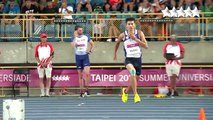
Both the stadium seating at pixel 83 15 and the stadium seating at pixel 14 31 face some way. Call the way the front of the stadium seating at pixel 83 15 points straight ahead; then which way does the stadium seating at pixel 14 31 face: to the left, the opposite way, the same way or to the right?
the same way

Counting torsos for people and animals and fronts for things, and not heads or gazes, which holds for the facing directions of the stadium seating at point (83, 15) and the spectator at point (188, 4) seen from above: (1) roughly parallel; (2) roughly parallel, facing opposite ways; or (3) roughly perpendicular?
roughly parallel

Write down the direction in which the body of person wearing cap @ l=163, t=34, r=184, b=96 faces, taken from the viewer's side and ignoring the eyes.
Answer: toward the camera

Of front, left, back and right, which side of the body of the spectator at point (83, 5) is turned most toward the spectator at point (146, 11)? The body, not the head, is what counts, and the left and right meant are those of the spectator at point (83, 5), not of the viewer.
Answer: left

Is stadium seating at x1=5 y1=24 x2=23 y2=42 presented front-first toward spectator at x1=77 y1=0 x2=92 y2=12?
no

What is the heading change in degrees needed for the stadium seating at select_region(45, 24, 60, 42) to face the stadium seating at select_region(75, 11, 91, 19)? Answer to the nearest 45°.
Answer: approximately 90° to its left

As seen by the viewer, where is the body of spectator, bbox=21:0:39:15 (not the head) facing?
toward the camera

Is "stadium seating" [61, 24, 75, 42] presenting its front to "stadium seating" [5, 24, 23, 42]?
no

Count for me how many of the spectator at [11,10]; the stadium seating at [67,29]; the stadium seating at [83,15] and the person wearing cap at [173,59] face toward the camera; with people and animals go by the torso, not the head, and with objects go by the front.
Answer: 4

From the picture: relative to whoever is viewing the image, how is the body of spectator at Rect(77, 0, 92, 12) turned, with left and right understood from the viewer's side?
facing the viewer

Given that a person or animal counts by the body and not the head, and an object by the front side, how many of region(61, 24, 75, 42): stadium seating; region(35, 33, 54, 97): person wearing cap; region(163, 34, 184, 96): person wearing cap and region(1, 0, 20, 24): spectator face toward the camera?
4

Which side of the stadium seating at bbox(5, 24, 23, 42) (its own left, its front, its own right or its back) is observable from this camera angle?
front

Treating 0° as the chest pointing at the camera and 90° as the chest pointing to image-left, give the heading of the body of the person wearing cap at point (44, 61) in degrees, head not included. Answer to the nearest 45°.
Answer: approximately 0°
